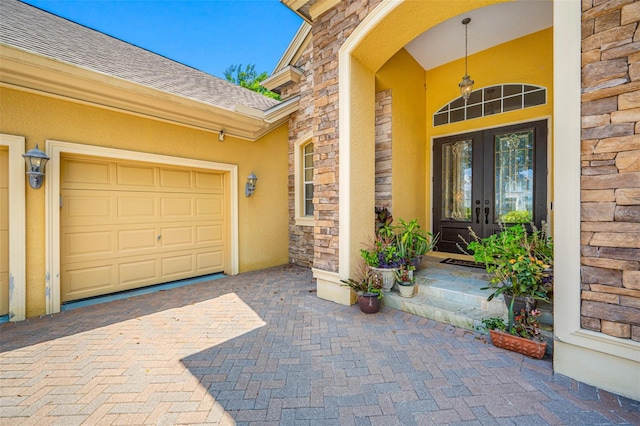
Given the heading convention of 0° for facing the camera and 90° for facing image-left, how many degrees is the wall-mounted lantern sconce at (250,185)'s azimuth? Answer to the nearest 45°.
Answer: approximately 315°

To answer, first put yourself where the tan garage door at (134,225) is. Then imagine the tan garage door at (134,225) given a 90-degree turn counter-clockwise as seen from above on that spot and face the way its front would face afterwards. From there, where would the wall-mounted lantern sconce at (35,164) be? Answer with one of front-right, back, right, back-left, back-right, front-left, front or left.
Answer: back

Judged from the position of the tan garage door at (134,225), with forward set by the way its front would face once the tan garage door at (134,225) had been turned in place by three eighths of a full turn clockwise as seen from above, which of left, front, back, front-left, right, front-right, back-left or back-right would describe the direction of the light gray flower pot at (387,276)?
back-left

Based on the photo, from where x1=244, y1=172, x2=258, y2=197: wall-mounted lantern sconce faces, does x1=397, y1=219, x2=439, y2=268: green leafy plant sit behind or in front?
in front

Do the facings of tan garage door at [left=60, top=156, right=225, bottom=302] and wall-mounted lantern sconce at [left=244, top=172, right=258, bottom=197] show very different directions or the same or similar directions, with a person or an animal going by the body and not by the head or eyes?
same or similar directions

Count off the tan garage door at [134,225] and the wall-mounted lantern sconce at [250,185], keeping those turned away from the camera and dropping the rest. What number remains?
0

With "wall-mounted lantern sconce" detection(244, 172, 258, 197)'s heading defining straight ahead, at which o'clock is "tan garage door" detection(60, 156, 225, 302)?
The tan garage door is roughly at 4 o'clock from the wall-mounted lantern sconce.

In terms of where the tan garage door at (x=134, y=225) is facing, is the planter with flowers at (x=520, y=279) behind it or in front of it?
in front

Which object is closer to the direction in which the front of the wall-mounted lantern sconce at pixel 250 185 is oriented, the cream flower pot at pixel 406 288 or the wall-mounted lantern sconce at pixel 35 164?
the cream flower pot

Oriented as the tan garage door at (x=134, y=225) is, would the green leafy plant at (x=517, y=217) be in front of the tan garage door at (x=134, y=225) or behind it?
in front
